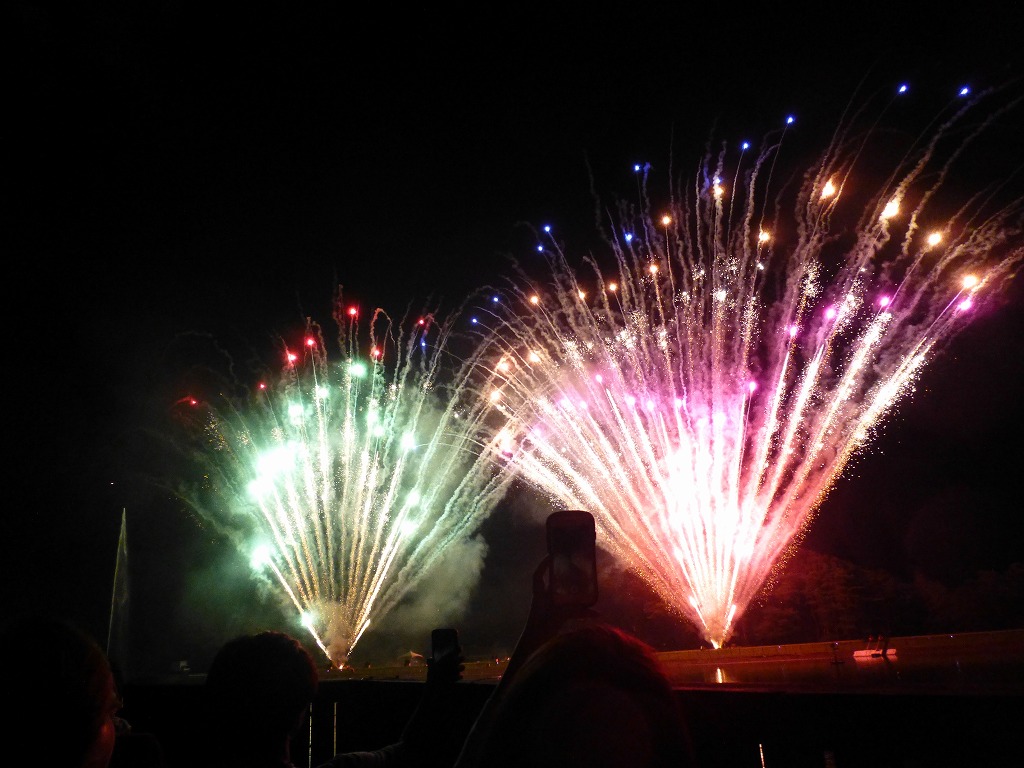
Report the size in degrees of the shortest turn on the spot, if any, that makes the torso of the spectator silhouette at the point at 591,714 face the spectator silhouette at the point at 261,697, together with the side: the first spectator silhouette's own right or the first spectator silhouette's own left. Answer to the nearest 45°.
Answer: approximately 45° to the first spectator silhouette's own left

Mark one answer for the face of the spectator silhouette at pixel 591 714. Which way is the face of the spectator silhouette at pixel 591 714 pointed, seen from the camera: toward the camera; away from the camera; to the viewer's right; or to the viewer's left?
away from the camera

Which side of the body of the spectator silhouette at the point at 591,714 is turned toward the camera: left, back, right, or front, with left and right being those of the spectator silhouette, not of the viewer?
back
